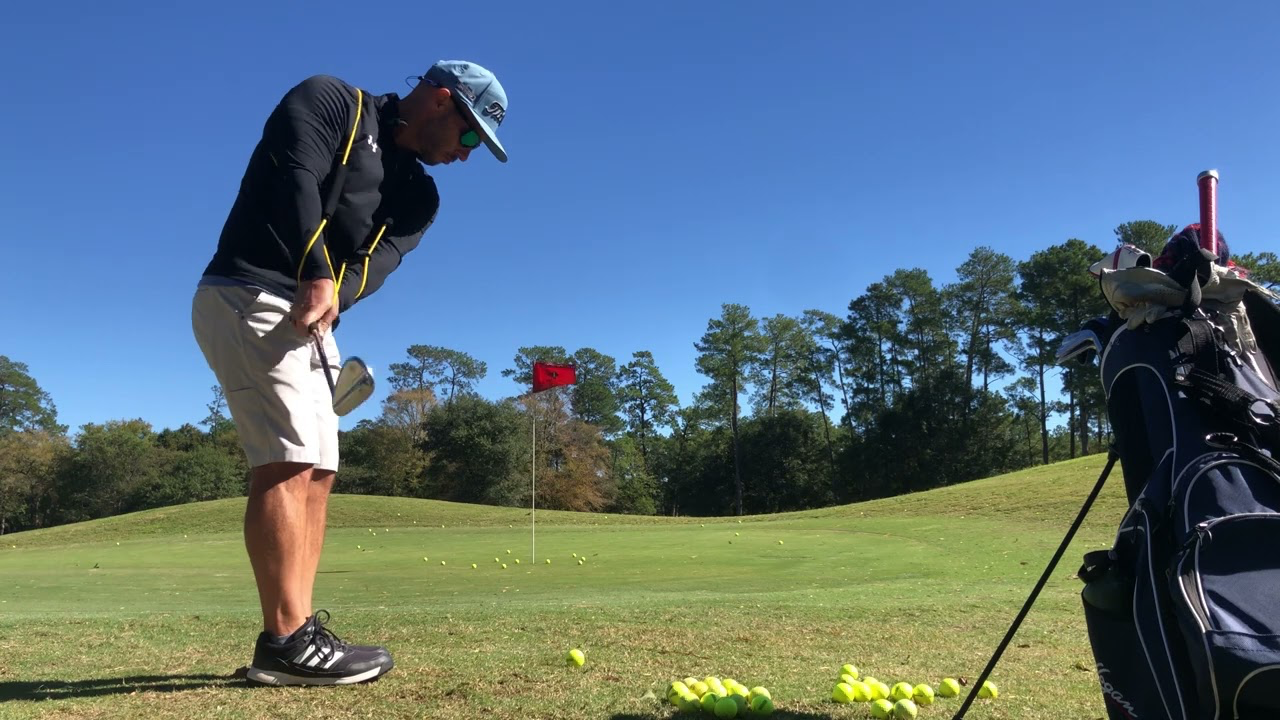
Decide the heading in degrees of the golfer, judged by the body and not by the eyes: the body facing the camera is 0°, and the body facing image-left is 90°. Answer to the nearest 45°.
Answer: approximately 270°

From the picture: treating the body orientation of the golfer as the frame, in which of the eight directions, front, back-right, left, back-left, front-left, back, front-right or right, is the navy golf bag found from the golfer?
front-right

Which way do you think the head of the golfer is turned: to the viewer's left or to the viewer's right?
to the viewer's right
